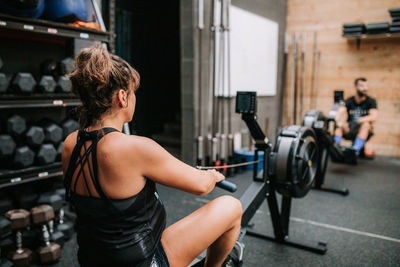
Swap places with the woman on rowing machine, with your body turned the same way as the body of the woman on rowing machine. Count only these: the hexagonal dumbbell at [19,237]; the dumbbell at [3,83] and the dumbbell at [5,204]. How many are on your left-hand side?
3

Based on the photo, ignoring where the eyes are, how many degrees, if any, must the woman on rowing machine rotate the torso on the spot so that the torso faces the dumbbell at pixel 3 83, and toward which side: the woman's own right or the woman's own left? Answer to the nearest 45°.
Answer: approximately 90° to the woman's own left

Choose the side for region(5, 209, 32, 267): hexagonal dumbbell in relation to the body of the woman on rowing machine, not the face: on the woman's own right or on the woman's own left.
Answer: on the woman's own left

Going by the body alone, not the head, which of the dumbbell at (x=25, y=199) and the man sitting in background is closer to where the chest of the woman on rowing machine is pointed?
the man sitting in background

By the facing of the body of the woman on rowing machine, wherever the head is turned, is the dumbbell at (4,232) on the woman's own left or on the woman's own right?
on the woman's own left

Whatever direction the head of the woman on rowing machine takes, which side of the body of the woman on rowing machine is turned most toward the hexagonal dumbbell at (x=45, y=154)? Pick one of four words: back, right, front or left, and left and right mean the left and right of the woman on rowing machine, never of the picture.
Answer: left

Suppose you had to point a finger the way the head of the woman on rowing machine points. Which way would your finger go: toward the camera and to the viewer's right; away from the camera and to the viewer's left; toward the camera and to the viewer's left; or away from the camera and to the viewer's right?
away from the camera and to the viewer's right

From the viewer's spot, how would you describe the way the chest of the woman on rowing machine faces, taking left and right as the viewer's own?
facing away from the viewer and to the right of the viewer

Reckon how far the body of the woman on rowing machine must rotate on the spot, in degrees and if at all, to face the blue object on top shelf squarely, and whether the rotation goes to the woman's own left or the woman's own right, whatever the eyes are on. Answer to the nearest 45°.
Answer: approximately 45° to the woman's own left

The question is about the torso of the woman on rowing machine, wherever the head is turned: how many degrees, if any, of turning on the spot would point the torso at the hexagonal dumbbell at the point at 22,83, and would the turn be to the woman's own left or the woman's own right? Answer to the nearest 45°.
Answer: approximately 90° to the woman's own left

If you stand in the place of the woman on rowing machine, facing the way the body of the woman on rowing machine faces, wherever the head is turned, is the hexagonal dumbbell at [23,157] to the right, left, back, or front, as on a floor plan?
left
